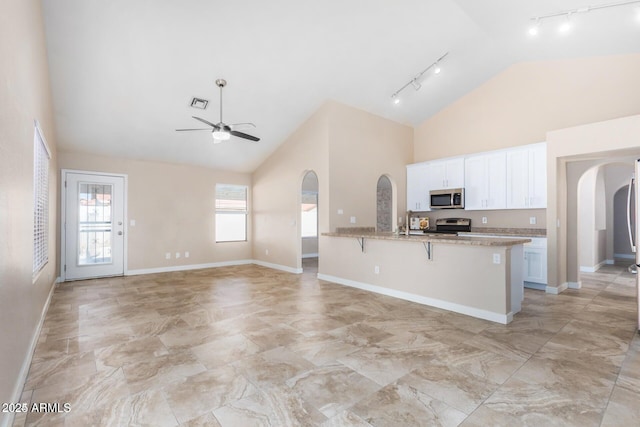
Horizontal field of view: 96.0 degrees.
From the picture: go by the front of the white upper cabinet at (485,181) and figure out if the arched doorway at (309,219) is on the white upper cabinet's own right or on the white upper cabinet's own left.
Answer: on the white upper cabinet's own right

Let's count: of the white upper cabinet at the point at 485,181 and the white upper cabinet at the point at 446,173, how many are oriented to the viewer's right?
0

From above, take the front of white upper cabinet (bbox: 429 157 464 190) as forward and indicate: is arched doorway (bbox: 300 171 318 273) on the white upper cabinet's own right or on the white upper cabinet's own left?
on the white upper cabinet's own right

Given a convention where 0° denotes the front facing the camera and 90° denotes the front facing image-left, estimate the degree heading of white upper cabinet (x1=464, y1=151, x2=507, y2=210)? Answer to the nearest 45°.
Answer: approximately 45°

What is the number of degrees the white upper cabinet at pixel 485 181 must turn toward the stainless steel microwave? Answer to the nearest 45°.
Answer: approximately 45° to its right

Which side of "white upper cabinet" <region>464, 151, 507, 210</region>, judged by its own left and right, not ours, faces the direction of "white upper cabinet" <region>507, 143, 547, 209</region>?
left

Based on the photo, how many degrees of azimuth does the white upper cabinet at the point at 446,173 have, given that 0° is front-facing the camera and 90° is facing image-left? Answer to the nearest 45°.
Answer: approximately 45°

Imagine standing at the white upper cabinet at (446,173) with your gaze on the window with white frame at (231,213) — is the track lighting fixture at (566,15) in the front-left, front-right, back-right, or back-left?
back-left

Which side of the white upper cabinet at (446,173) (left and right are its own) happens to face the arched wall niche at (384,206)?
right
